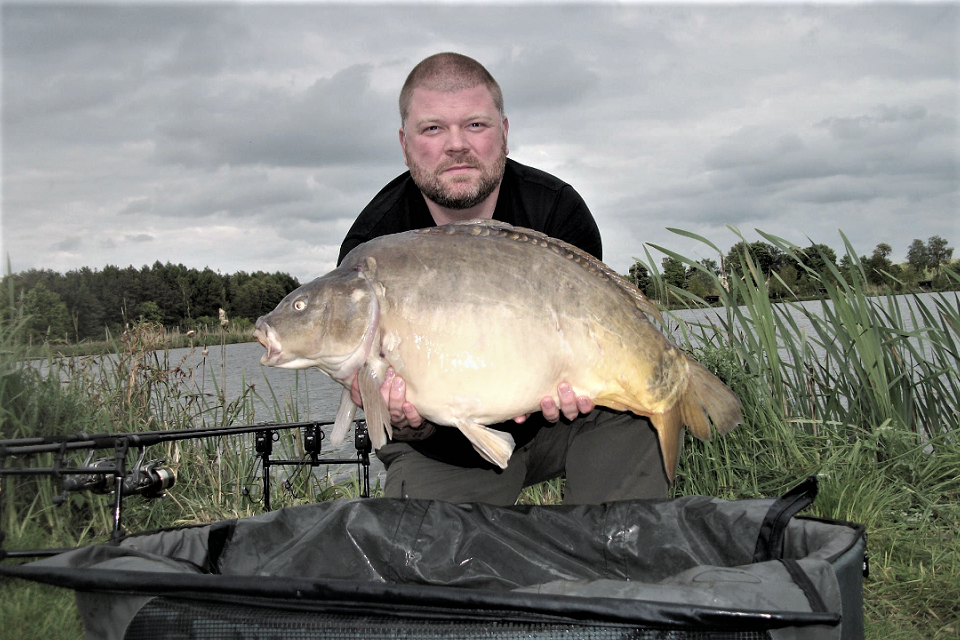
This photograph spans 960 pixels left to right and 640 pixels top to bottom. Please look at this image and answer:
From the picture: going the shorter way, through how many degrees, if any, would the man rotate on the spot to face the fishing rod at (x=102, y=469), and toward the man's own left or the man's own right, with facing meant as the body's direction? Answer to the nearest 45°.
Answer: approximately 45° to the man's own right

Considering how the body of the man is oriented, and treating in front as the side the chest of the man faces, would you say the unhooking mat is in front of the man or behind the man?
in front

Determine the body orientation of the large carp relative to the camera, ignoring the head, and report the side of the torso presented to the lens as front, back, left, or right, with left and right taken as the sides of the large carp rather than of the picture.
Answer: left

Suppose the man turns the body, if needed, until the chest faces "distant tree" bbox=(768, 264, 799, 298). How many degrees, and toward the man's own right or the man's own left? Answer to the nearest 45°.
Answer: approximately 135° to the man's own left

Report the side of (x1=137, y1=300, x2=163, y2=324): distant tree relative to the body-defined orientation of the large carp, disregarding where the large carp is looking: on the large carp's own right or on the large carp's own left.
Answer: on the large carp's own right
